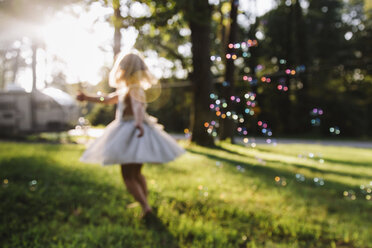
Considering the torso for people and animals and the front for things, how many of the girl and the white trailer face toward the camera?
0

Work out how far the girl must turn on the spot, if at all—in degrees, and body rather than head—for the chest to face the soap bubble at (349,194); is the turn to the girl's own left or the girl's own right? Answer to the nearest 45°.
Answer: approximately 45° to the girl's own right

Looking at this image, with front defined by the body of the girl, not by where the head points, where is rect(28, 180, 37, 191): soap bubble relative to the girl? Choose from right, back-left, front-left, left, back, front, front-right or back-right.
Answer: left

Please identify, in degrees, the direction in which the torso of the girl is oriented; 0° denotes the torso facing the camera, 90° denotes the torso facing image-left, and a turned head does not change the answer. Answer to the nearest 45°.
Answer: approximately 225°
